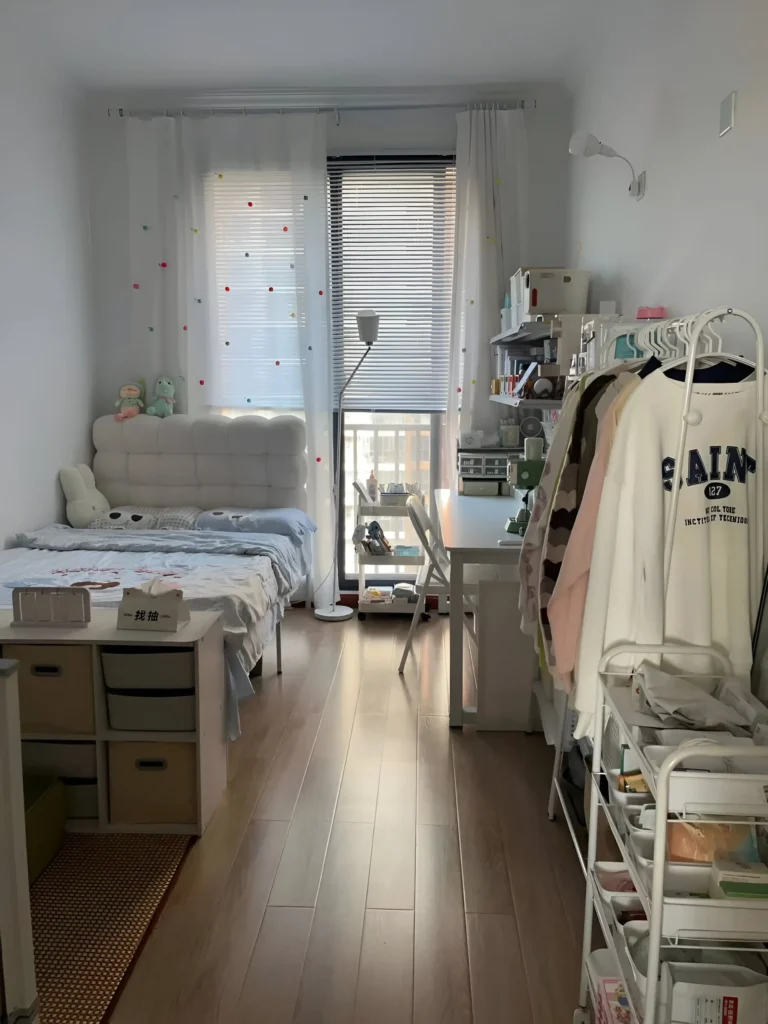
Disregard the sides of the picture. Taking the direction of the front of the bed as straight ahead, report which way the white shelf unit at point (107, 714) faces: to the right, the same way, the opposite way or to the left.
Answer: the same way

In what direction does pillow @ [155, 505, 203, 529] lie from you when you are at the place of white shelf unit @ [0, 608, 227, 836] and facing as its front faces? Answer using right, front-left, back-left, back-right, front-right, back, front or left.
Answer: back

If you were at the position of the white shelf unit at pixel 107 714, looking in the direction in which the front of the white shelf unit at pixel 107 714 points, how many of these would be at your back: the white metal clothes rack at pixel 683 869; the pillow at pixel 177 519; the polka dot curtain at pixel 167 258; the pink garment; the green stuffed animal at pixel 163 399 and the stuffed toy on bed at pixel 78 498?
4

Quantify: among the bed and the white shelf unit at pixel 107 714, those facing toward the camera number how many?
2

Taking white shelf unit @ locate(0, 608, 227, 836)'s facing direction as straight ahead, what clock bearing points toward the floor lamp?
The floor lamp is roughly at 7 o'clock from the white shelf unit.

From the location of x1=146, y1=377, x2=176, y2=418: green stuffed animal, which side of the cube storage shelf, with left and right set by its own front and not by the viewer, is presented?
back

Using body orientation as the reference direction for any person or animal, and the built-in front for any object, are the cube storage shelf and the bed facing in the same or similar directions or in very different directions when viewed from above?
same or similar directions

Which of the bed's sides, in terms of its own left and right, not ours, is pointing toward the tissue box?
front

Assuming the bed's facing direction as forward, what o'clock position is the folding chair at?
The folding chair is roughly at 10 o'clock from the bed.

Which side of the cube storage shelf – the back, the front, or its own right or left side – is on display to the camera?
front

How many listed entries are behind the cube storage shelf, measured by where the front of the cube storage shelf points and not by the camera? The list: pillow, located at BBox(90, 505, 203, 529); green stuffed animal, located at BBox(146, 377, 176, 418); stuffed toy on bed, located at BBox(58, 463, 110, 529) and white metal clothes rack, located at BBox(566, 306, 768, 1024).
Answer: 3

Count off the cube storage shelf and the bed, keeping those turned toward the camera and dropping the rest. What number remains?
2

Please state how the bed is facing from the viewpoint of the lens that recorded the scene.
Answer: facing the viewer

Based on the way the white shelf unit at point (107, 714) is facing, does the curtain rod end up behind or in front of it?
behind
